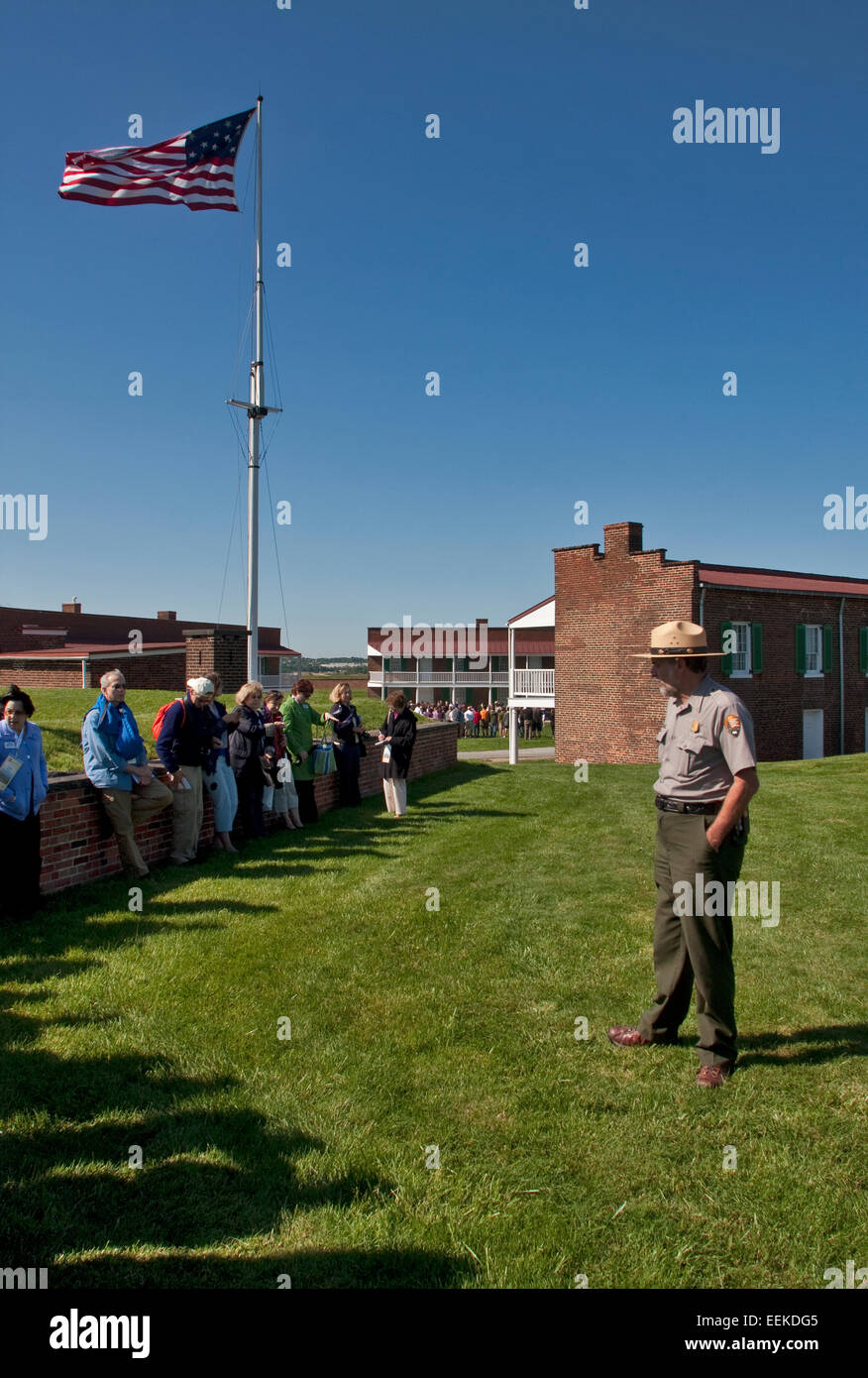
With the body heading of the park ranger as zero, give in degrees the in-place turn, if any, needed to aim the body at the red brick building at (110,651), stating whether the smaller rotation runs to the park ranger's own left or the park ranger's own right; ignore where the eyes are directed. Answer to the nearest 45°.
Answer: approximately 90° to the park ranger's own right

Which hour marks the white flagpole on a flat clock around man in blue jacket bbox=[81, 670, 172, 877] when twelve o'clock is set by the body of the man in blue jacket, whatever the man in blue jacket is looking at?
The white flagpole is roughly at 8 o'clock from the man in blue jacket.

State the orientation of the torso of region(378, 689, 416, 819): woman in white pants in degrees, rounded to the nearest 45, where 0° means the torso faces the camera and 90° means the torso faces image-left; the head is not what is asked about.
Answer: approximately 45°

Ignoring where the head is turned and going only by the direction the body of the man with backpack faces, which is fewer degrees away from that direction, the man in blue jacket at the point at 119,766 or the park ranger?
the park ranger

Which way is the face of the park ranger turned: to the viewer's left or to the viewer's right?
to the viewer's left

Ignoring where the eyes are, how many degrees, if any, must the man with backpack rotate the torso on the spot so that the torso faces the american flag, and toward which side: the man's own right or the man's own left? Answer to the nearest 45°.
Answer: approximately 135° to the man's own left

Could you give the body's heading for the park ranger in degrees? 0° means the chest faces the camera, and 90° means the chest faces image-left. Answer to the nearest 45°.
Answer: approximately 45°

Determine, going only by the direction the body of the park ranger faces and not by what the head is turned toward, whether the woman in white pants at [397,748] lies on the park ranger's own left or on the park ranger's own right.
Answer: on the park ranger's own right

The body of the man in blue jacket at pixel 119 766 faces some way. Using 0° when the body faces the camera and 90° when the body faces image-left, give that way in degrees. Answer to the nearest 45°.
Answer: approximately 315°
